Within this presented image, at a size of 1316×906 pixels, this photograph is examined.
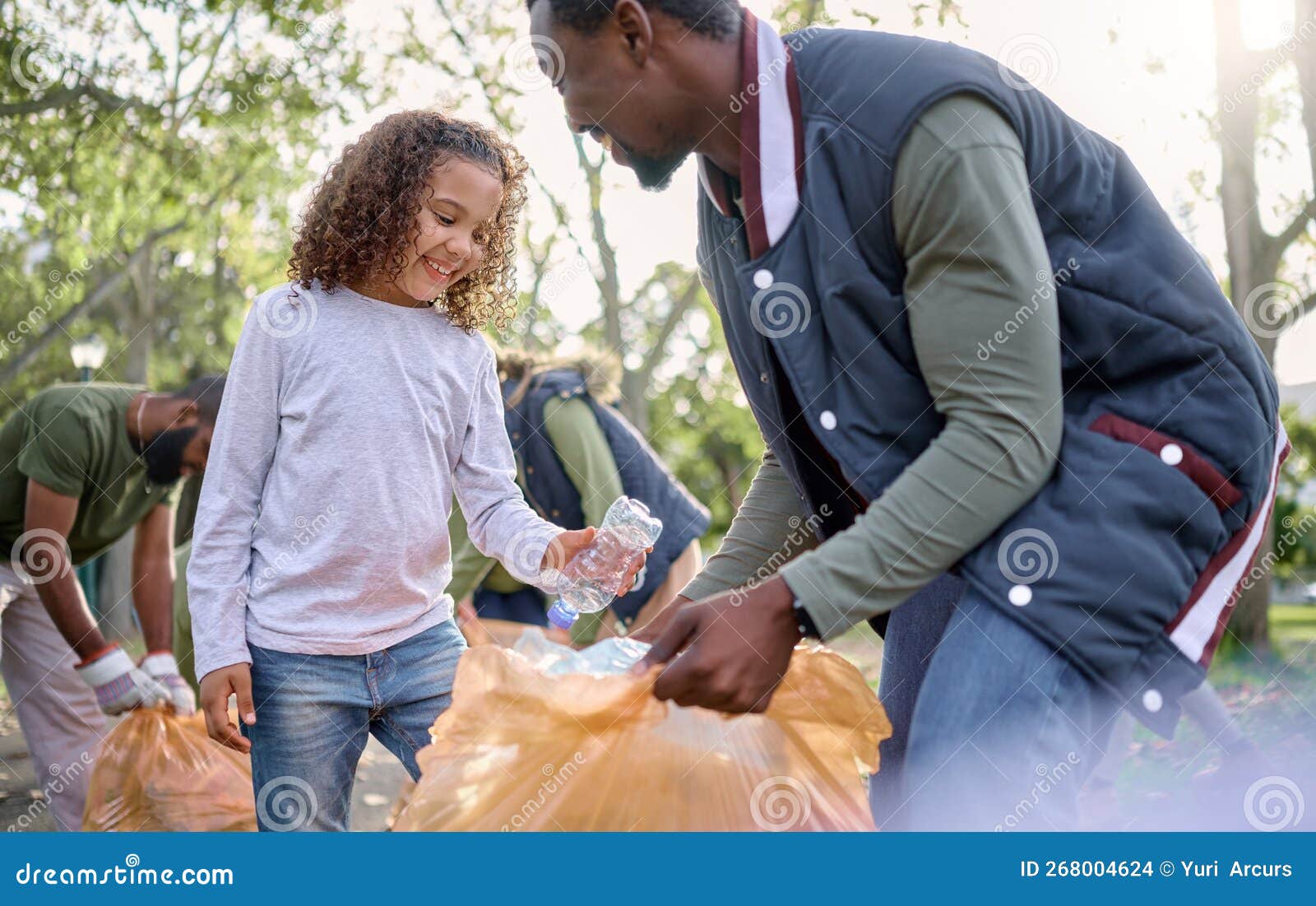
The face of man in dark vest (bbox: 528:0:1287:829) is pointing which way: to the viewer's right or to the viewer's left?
to the viewer's left

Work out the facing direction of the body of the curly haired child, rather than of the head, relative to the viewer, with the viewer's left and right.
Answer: facing the viewer and to the right of the viewer

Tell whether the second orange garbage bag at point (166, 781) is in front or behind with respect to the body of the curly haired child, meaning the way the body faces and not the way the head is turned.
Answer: behind

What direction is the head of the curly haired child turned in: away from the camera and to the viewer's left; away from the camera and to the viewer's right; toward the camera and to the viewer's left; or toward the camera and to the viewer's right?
toward the camera and to the viewer's right

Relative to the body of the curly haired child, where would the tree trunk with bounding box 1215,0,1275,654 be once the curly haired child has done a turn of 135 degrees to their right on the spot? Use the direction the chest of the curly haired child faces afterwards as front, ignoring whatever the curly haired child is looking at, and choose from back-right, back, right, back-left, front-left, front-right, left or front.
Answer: back-right

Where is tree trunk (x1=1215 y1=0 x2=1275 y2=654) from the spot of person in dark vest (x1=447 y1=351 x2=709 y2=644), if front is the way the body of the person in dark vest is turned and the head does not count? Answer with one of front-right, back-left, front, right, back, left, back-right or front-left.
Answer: back-right

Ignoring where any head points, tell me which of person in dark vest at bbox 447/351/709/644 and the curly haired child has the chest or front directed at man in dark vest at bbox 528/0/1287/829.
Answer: the curly haired child
